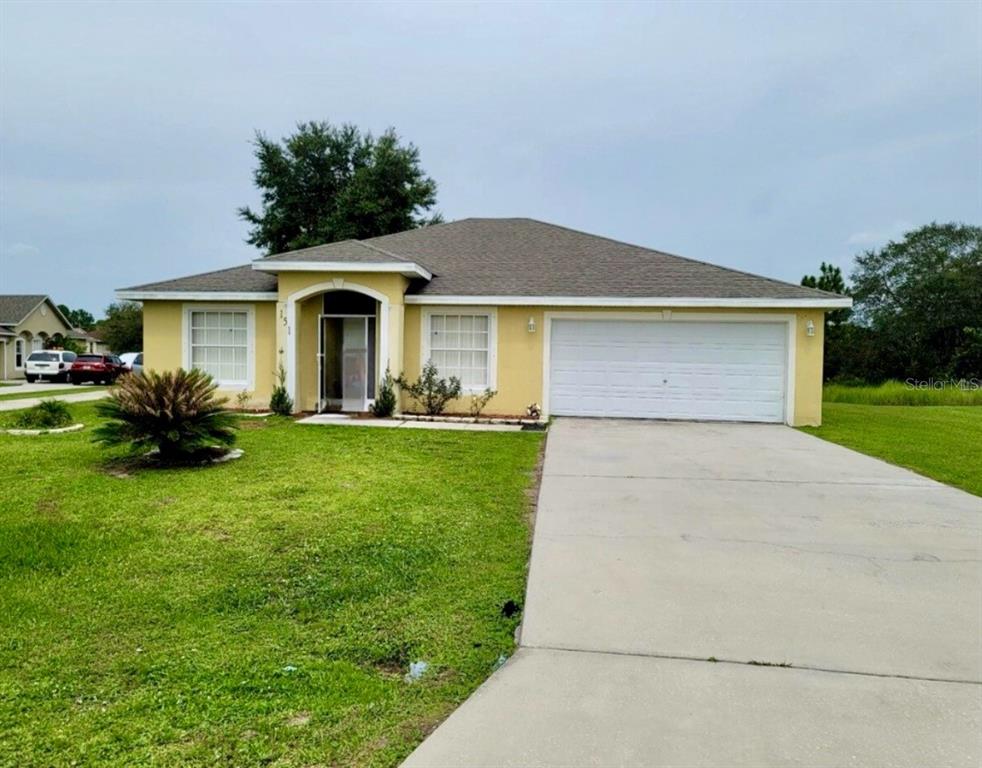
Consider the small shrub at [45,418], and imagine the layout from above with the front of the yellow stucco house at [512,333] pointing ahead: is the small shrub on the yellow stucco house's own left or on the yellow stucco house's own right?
on the yellow stucco house's own right

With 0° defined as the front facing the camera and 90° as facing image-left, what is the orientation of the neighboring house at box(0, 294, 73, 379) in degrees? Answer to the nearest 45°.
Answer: approximately 315°

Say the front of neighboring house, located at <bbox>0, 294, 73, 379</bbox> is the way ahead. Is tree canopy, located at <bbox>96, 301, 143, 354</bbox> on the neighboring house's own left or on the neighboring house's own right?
on the neighboring house's own left

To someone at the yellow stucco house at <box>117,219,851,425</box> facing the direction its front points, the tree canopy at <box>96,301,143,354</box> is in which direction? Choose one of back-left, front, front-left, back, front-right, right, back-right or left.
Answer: back-right

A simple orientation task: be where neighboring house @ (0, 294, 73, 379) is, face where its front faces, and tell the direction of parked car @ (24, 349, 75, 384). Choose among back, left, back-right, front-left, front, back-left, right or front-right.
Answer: front-right

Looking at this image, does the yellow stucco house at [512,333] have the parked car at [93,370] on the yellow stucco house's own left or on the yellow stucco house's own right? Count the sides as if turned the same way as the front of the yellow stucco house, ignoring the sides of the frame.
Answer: on the yellow stucco house's own right

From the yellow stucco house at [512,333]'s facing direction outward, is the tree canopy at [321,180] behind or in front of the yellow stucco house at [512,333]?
behind

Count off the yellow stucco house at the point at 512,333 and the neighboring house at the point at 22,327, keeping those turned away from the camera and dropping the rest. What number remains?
0

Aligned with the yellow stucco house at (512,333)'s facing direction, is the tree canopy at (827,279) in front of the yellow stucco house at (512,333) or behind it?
behind

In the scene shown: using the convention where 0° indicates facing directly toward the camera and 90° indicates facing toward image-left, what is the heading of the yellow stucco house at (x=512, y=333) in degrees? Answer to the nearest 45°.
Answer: approximately 0°

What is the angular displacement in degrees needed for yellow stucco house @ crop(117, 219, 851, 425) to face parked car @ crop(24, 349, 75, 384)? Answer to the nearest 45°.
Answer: approximately 135° to its right

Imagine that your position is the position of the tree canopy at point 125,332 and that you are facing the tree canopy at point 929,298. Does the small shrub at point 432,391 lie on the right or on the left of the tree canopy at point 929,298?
right

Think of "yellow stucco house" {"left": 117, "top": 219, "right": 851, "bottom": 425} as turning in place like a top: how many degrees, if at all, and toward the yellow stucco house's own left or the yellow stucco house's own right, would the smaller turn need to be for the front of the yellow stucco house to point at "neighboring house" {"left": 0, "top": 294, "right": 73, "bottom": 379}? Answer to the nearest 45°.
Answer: approximately 135° to the yellow stucco house's own right
